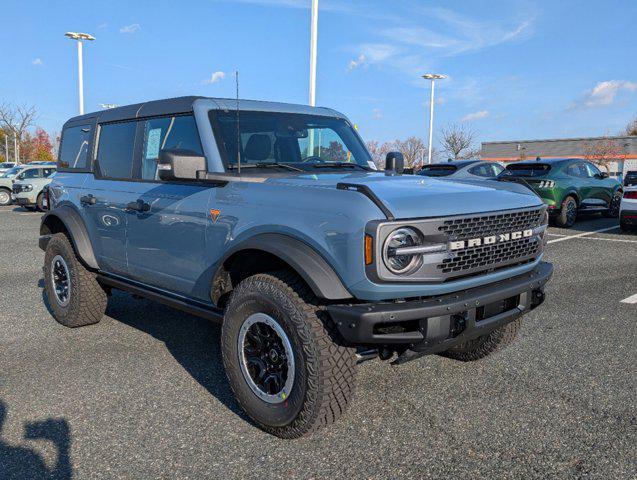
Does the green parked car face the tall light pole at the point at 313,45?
no

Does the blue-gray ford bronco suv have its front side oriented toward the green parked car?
no

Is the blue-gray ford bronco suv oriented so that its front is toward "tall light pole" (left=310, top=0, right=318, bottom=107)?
no

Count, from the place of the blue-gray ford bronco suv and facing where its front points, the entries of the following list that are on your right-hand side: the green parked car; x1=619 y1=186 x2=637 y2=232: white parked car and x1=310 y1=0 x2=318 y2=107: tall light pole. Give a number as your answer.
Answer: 0

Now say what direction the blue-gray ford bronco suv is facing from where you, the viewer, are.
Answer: facing the viewer and to the right of the viewer

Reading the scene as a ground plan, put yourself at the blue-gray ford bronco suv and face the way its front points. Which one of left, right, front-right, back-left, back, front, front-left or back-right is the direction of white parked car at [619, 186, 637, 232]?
left

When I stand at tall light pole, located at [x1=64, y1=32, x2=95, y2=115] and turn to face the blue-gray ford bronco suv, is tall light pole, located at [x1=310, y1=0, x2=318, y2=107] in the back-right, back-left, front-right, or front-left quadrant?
front-left

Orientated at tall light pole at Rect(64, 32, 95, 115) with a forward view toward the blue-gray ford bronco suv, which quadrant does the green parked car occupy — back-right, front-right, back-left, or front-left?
front-left

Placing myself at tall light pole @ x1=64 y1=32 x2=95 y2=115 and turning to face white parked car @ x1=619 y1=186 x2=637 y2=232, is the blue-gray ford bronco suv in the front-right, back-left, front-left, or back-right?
front-right

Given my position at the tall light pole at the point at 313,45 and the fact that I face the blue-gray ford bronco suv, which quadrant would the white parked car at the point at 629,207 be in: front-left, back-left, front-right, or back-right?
front-left
